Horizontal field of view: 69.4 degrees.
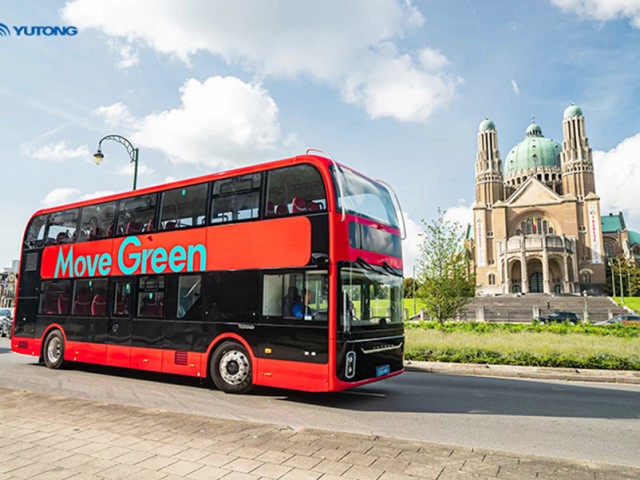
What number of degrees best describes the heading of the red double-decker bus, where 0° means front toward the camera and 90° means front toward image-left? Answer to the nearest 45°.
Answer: approximately 315°

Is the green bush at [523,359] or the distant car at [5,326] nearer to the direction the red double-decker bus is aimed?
the green bush

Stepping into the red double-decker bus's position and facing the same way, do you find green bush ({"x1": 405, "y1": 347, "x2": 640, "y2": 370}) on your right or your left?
on your left

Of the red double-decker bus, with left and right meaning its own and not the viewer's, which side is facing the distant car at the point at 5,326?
back
